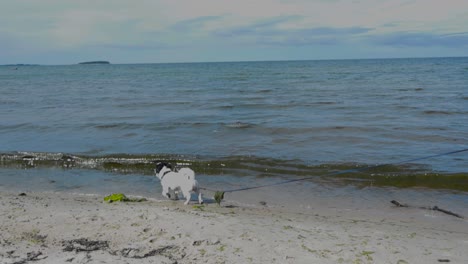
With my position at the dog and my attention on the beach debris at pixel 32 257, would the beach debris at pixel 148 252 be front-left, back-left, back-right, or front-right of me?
front-left

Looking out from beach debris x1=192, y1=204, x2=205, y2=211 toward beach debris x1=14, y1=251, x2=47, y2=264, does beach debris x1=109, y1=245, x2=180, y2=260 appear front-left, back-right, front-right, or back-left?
front-left

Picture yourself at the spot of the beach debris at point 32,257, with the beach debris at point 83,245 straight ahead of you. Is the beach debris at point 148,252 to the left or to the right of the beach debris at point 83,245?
right

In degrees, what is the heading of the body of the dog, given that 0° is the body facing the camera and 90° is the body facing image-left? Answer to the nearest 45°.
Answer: approximately 135°

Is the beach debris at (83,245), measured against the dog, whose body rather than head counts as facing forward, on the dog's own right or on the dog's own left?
on the dog's own left

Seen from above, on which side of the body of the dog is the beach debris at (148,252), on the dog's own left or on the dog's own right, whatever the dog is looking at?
on the dog's own left

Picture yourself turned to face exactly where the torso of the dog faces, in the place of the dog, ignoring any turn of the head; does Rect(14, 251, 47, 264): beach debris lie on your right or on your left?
on your left
